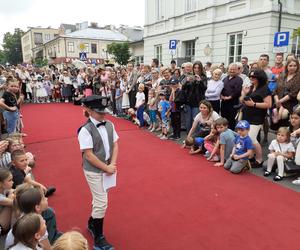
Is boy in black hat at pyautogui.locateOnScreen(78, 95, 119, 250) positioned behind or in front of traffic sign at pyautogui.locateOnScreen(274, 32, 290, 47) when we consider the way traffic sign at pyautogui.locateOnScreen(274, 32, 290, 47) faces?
in front

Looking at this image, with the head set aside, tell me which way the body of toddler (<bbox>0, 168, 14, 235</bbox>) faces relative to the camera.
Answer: to the viewer's right

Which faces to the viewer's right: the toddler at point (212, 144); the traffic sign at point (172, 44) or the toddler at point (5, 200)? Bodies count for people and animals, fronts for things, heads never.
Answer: the toddler at point (5, 200)

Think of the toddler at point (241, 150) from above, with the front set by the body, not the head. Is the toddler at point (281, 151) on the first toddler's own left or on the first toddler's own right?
on the first toddler's own left

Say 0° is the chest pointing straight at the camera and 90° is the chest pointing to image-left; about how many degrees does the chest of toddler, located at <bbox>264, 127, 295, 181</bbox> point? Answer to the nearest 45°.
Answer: approximately 45°

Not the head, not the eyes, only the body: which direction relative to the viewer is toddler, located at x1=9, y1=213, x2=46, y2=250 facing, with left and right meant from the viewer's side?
facing away from the viewer and to the right of the viewer

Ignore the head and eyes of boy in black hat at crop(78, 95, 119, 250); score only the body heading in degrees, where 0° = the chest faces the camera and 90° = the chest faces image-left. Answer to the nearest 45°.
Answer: approximately 315°

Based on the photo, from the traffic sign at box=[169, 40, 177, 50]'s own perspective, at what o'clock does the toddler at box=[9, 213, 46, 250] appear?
The toddler is roughly at 12 o'clock from the traffic sign.

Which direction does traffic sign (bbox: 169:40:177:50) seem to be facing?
toward the camera

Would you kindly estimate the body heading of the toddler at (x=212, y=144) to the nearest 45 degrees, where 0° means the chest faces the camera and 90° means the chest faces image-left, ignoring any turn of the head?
approximately 45°

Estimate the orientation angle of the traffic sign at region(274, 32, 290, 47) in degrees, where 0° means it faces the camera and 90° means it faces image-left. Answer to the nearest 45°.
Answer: approximately 0°

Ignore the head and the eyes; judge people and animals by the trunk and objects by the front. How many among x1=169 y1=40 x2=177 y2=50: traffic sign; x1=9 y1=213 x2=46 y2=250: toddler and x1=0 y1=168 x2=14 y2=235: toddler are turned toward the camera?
1

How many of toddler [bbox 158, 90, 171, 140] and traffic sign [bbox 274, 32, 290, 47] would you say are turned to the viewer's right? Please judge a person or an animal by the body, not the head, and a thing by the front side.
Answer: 0

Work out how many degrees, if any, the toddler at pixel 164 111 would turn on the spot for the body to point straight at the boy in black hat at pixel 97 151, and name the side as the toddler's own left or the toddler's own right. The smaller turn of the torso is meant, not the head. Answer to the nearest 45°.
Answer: approximately 45° to the toddler's own left

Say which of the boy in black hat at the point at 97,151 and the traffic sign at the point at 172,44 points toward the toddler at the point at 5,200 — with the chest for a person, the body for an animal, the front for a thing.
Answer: the traffic sign

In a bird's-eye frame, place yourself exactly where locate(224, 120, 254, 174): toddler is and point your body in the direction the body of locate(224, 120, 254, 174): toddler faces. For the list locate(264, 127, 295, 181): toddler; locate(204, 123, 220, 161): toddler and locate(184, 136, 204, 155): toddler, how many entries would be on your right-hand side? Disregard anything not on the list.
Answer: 2

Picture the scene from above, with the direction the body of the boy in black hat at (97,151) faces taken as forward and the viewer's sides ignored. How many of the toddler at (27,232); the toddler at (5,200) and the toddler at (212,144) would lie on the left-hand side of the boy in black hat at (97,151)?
1

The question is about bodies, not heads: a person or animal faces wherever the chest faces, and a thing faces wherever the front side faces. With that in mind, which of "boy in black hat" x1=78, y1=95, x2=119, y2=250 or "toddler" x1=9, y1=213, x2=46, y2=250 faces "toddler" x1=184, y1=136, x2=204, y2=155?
"toddler" x1=9, y1=213, x2=46, y2=250

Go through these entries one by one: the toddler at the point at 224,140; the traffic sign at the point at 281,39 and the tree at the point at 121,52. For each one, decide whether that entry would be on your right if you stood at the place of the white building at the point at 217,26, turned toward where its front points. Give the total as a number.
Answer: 1
